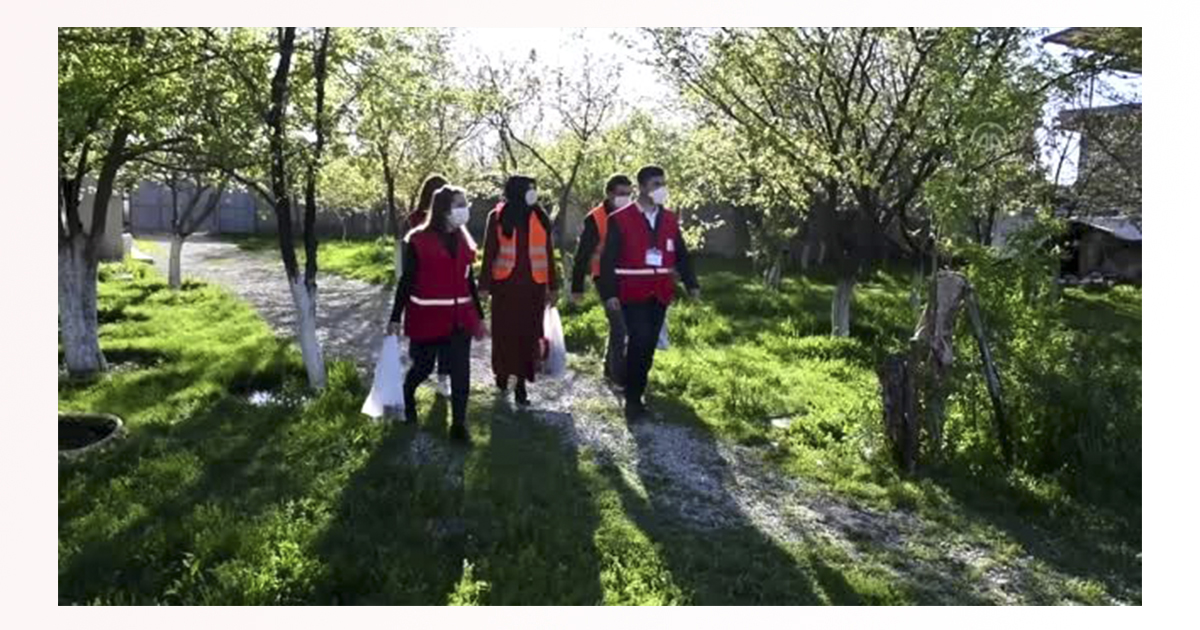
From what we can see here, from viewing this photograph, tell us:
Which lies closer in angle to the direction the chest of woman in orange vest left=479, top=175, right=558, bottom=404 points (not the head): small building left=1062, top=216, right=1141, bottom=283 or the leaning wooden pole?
the leaning wooden pole

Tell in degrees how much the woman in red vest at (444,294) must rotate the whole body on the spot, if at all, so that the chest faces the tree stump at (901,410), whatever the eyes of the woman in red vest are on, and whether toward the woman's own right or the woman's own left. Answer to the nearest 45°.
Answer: approximately 45° to the woman's own left

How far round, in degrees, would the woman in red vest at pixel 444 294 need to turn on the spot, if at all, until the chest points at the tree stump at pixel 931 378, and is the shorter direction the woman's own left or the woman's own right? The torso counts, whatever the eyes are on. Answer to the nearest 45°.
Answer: approximately 45° to the woman's own left

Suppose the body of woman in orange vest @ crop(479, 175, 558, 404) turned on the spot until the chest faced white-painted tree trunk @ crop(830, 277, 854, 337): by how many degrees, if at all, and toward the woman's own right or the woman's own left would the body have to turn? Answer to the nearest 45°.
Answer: approximately 135° to the woman's own left

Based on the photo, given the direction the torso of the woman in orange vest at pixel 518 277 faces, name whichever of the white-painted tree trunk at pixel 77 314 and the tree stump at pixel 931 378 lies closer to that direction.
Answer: the tree stump

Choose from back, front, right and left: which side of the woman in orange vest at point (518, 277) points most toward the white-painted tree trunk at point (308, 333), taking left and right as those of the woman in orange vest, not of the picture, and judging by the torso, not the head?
right
